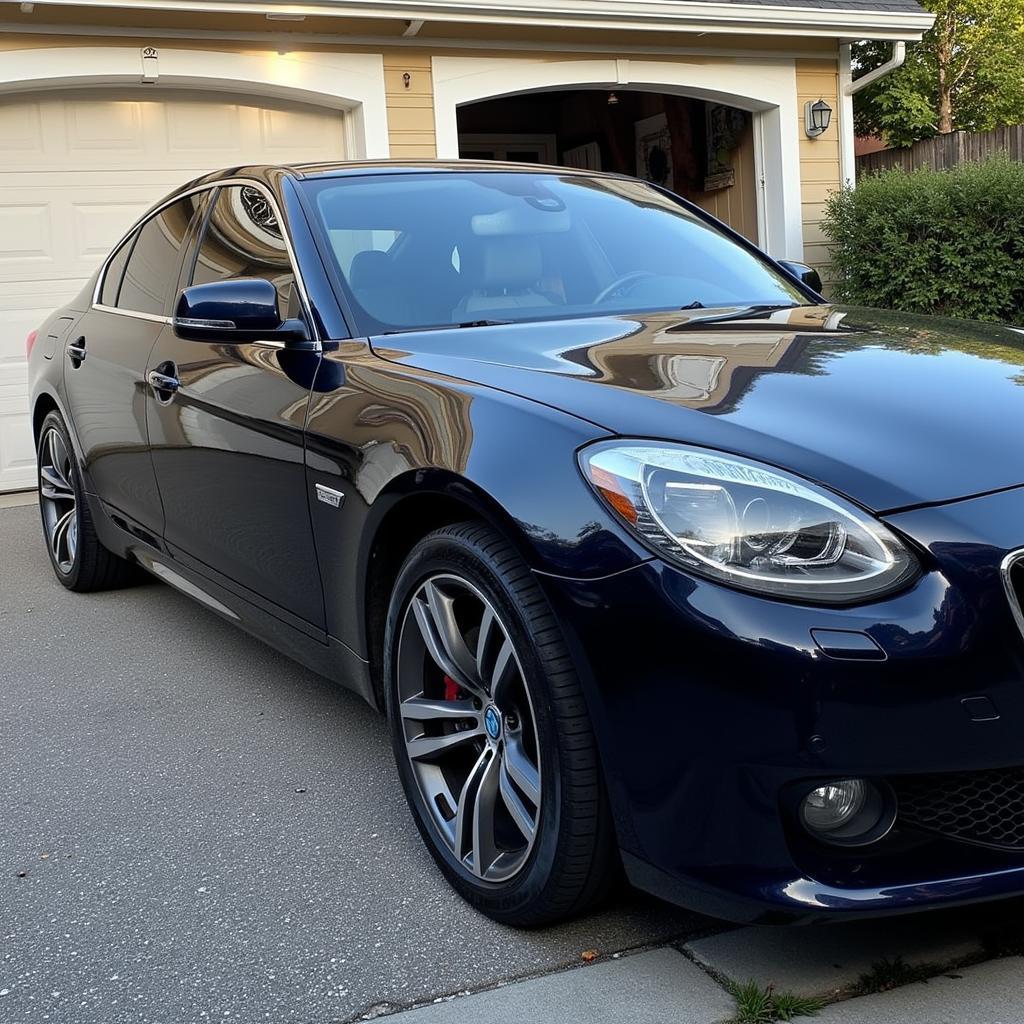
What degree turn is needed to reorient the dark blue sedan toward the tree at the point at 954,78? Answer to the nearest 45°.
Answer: approximately 135° to its left

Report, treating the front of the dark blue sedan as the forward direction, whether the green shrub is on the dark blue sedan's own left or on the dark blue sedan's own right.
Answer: on the dark blue sedan's own left

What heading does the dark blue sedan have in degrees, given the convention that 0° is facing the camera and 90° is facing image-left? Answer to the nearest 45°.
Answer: approximately 315°

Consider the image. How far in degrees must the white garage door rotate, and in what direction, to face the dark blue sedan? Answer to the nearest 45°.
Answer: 0° — it already faces it

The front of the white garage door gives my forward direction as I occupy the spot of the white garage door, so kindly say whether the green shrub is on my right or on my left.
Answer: on my left

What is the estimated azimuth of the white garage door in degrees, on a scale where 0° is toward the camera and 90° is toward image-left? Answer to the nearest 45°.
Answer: approximately 0°

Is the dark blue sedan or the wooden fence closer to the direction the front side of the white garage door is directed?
the dark blue sedan

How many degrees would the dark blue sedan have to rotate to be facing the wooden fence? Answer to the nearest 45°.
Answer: approximately 135° to its left

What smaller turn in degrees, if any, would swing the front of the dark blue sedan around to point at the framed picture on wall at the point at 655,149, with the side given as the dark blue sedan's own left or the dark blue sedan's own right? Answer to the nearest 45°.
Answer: approximately 135° to the dark blue sedan's own left
